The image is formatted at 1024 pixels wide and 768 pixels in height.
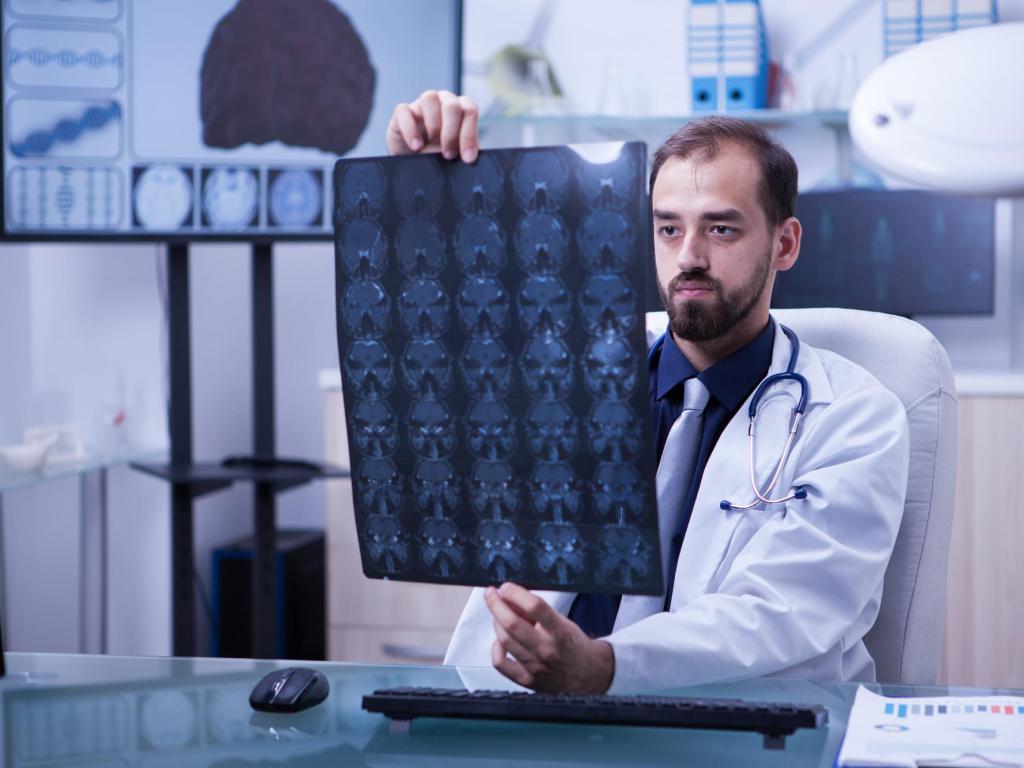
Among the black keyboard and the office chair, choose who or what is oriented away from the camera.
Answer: the black keyboard

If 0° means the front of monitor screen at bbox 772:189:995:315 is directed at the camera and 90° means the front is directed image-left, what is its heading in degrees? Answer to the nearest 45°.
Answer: approximately 0°

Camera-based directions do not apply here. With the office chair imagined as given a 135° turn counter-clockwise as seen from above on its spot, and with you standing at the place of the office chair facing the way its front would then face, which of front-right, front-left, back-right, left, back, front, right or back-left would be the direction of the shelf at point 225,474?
back-left

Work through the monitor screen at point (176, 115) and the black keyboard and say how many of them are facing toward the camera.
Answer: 1

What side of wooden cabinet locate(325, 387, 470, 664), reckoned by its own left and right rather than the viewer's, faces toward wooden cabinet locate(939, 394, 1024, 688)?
left

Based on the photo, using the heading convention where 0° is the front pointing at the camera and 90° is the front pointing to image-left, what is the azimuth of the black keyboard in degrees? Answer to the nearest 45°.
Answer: approximately 180°

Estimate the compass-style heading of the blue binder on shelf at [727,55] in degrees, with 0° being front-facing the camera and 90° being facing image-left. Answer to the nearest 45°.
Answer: approximately 0°

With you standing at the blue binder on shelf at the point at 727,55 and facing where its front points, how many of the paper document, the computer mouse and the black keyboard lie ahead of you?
3

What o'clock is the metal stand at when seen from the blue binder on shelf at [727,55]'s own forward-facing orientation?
The metal stand is roughly at 2 o'clock from the blue binder on shelf.

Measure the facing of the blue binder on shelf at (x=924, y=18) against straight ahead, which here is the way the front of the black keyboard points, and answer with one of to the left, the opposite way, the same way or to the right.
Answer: the opposite way
